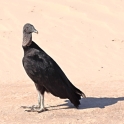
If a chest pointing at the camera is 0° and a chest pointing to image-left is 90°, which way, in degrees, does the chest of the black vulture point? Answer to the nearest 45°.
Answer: approximately 90°
